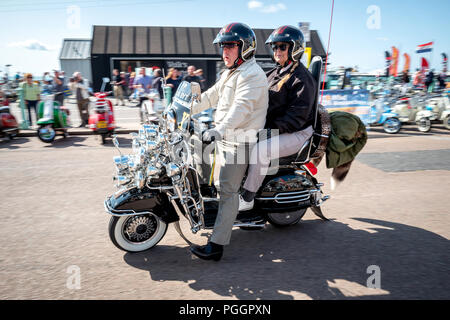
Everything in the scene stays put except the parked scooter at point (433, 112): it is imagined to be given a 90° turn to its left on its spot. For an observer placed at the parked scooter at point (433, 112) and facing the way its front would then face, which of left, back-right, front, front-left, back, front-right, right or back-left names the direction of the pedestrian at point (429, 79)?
back-left

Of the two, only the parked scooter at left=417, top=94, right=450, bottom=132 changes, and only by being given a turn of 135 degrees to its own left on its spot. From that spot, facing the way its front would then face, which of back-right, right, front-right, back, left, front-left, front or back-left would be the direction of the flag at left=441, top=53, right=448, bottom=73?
left

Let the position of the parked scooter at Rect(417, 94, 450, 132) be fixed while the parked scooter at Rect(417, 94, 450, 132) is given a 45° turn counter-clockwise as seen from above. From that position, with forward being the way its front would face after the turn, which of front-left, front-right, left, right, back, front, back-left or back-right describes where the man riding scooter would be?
front

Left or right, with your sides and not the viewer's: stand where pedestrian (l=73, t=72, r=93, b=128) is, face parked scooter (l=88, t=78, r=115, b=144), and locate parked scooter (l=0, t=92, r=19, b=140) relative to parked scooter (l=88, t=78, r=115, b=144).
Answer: right

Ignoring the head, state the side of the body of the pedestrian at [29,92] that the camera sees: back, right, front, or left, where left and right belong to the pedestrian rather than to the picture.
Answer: front

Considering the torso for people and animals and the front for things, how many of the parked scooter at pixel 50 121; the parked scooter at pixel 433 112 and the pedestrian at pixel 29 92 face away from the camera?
0

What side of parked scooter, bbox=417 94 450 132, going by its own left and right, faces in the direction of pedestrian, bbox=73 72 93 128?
front

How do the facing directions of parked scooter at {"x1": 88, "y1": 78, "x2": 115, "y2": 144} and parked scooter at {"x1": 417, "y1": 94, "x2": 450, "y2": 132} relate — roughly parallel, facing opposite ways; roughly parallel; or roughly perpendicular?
roughly perpendicular

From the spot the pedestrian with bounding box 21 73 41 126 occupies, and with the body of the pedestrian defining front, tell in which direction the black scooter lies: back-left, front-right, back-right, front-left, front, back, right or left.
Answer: front

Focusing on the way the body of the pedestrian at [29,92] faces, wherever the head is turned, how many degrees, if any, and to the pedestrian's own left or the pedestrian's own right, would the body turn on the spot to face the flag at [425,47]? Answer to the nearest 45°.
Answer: approximately 90° to the pedestrian's own left

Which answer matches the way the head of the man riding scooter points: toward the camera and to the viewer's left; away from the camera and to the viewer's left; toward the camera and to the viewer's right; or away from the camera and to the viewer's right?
toward the camera and to the viewer's left
